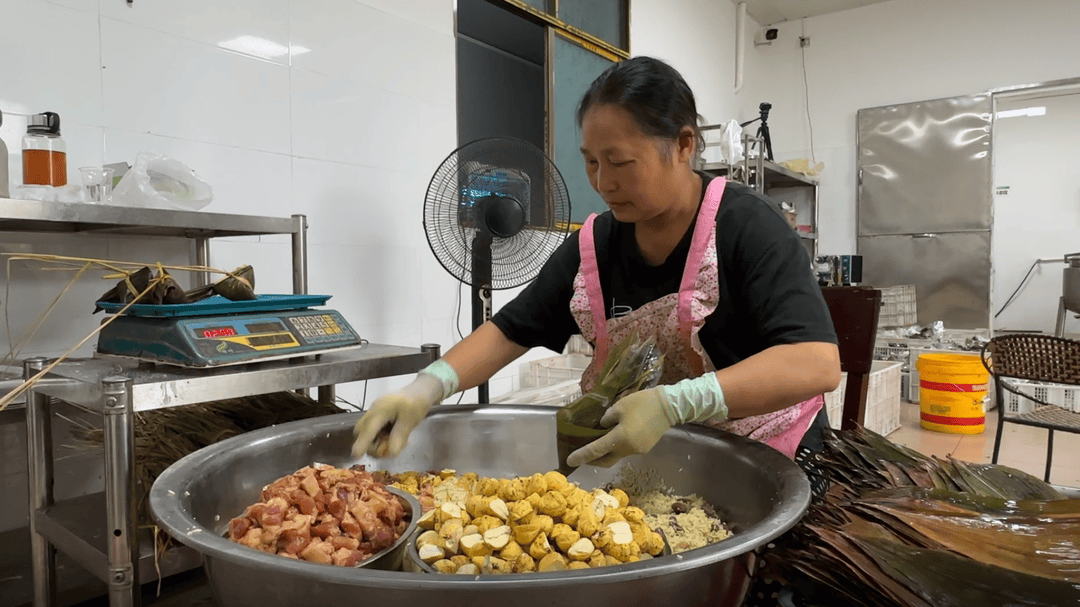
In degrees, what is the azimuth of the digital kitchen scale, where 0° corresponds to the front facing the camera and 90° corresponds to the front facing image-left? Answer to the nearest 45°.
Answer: approximately 315°

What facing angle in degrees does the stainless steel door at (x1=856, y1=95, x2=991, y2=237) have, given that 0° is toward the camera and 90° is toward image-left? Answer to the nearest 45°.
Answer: approximately 45°

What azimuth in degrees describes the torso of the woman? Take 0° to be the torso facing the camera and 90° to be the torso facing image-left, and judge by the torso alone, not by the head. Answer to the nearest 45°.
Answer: approximately 45°

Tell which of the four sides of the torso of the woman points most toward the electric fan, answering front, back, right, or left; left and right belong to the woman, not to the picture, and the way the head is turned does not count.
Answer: right

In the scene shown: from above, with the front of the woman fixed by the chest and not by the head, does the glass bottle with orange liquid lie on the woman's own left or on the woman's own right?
on the woman's own right
